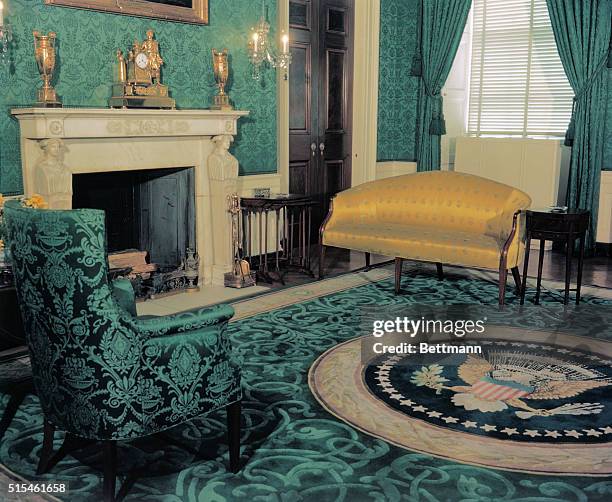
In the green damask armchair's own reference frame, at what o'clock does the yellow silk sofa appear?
The yellow silk sofa is roughly at 12 o'clock from the green damask armchair.

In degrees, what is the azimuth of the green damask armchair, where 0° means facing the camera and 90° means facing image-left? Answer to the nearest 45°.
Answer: approximately 225°

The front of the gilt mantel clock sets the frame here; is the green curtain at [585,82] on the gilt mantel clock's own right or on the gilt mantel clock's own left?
on the gilt mantel clock's own left

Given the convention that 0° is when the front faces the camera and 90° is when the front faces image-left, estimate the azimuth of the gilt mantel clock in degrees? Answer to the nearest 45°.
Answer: approximately 315°

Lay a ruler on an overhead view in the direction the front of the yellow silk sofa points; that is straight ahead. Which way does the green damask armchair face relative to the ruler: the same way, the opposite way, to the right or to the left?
the opposite way
